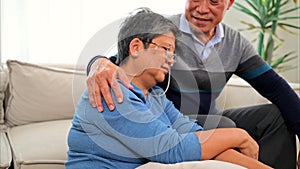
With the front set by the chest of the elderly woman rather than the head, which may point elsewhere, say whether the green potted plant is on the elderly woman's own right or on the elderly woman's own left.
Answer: on the elderly woman's own left

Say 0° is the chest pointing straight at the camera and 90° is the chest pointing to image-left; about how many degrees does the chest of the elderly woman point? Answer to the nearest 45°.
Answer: approximately 315°
